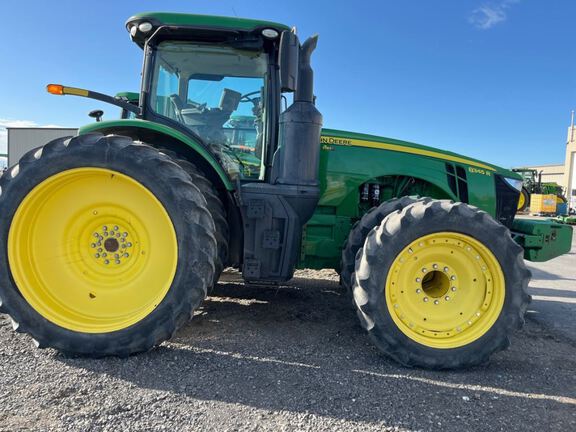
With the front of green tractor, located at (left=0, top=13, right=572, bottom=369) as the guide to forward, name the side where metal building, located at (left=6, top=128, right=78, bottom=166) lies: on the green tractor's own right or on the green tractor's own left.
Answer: on the green tractor's own left

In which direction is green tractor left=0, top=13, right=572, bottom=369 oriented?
to the viewer's right
